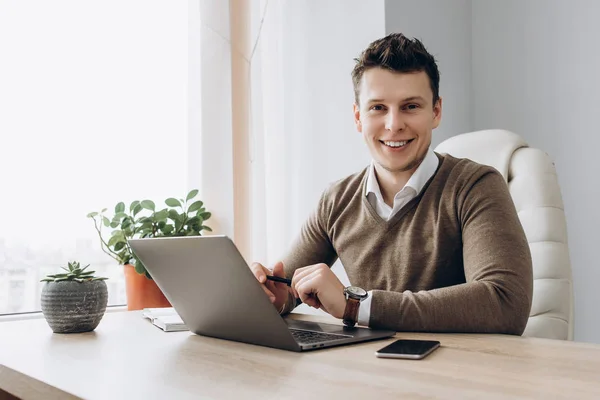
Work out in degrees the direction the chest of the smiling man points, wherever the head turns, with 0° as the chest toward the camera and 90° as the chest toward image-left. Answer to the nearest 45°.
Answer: approximately 45°

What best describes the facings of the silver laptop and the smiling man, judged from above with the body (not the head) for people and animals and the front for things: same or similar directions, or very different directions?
very different directions

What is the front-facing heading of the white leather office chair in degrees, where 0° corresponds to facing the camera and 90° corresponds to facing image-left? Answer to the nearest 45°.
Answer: approximately 45°

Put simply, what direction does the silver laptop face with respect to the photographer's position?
facing away from the viewer and to the right of the viewer
